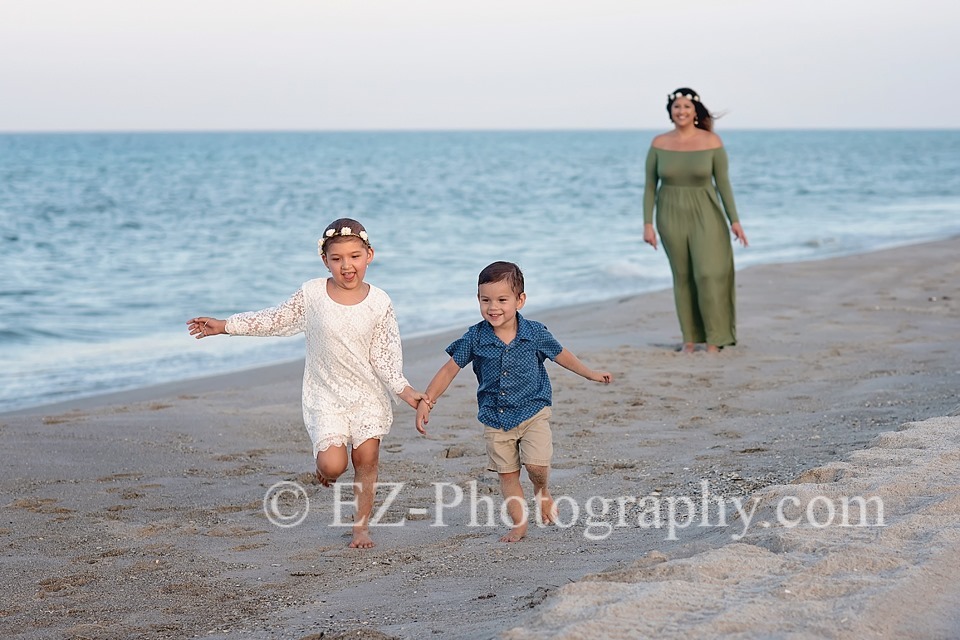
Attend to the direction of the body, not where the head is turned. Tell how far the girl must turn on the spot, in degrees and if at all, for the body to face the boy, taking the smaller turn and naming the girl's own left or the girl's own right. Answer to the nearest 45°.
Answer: approximately 90° to the girl's own left

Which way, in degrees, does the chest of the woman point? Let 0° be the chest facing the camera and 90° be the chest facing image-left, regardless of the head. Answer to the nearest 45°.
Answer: approximately 0°

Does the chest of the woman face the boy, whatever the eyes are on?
yes

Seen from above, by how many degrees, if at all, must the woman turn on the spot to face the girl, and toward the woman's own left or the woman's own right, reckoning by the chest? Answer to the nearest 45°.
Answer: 0° — they already face them

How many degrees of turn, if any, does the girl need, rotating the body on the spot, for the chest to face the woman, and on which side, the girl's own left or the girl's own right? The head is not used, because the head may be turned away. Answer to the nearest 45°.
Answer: approximately 135° to the girl's own left

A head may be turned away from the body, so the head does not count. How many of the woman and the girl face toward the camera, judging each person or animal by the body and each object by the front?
2

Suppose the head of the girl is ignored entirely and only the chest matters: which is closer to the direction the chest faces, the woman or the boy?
the boy

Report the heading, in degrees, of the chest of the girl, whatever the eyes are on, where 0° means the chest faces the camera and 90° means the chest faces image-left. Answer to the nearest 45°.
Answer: approximately 0°
